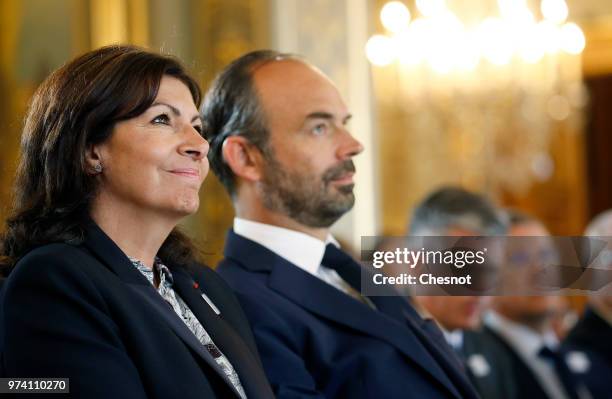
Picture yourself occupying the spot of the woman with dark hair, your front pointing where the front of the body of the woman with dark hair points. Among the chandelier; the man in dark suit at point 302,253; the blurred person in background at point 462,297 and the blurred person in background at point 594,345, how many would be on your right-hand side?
0

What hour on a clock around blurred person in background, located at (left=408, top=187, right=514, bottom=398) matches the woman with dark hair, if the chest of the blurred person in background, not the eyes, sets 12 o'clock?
The woman with dark hair is roughly at 2 o'clock from the blurred person in background.

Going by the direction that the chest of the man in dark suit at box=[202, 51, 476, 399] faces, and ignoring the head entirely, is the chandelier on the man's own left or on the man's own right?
on the man's own left

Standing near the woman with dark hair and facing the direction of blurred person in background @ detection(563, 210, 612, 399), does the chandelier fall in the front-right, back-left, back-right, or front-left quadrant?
front-left

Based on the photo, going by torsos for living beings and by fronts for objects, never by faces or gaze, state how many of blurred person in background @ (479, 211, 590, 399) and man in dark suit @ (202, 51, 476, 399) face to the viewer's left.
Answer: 0

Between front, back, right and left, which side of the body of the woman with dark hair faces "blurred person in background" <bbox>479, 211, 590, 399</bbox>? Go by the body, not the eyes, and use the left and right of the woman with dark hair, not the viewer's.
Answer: left

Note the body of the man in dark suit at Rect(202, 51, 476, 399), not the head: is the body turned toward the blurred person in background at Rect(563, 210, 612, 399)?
no

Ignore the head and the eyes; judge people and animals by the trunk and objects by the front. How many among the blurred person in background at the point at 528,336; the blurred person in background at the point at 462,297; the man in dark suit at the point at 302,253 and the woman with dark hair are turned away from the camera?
0

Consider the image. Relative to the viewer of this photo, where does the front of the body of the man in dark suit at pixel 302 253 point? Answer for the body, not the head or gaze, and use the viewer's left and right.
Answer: facing the viewer and to the right of the viewer

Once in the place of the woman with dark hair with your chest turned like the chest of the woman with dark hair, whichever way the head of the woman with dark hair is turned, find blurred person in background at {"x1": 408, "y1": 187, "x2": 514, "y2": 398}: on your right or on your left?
on your left

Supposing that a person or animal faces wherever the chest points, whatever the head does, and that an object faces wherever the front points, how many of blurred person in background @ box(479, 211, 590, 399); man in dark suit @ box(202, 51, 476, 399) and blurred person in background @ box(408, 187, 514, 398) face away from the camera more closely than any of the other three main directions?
0

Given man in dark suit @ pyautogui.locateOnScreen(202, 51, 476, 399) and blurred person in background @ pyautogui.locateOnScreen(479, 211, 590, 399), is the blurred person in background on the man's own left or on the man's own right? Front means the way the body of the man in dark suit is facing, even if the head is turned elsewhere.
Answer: on the man's own left

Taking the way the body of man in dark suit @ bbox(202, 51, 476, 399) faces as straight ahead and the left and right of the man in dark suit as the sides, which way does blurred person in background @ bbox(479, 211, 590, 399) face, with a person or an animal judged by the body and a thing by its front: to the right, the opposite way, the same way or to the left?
the same way

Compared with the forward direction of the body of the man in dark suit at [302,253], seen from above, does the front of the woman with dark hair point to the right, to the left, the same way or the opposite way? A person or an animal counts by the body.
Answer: the same way

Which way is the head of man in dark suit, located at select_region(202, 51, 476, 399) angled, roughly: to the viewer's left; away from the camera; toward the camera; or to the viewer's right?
to the viewer's right

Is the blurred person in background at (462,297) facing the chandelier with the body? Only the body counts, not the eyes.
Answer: no

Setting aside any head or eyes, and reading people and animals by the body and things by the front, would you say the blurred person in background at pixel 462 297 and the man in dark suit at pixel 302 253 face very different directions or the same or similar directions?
same or similar directions
